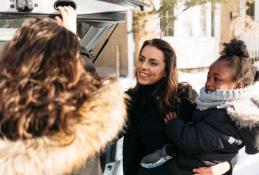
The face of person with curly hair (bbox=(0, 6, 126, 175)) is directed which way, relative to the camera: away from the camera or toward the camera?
away from the camera

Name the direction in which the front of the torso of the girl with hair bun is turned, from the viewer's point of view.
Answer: to the viewer's left

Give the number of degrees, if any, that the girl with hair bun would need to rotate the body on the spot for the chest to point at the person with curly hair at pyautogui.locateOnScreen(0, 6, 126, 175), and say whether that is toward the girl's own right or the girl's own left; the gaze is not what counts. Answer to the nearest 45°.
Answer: approximately 45° to the girl's own left
